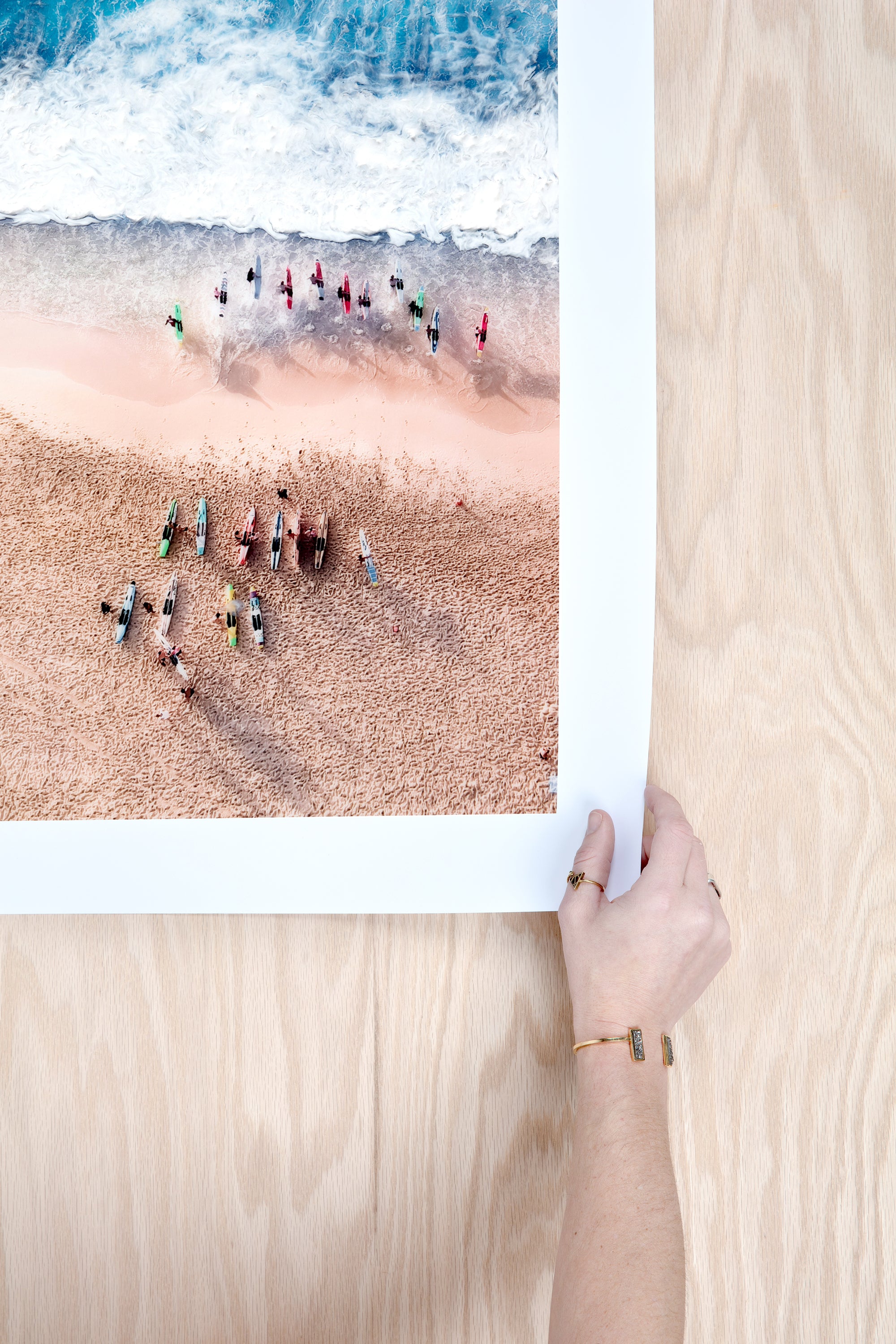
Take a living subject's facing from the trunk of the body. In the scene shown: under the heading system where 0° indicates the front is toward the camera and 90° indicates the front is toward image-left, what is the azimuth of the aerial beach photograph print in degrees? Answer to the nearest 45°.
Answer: approximately 0°
